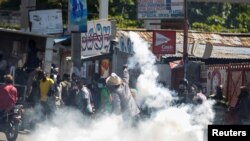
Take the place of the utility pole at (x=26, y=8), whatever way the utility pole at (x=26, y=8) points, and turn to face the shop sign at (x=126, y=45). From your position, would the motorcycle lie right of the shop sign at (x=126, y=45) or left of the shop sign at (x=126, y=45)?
right

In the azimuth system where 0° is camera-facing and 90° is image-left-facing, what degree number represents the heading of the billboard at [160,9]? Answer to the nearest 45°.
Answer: approximately 0°

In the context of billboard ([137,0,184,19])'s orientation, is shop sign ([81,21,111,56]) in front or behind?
in front
